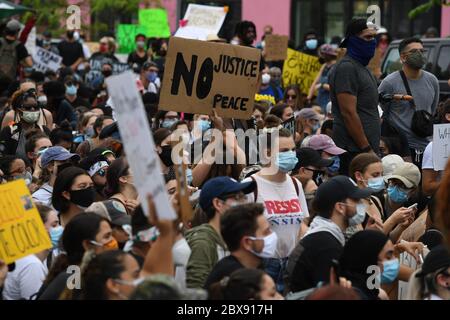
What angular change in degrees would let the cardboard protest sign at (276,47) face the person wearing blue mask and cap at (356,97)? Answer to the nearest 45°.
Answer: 0° — it already faces them

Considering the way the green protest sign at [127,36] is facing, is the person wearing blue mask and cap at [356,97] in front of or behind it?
in front

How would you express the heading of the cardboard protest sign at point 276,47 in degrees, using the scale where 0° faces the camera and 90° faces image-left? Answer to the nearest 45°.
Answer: approximately 0°
